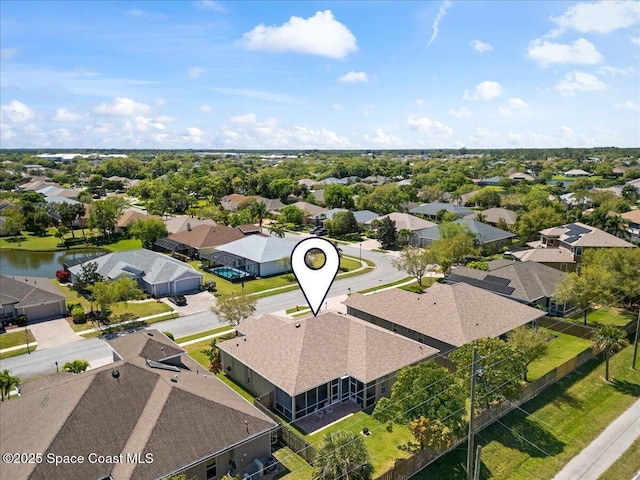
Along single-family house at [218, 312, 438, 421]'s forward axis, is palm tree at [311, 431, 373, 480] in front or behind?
behind

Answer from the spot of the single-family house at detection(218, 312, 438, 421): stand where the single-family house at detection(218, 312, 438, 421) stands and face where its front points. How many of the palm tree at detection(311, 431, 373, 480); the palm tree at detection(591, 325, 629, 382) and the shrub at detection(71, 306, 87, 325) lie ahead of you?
1

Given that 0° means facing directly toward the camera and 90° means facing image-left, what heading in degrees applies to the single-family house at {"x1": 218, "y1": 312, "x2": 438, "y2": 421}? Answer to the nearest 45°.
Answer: approximately 135°

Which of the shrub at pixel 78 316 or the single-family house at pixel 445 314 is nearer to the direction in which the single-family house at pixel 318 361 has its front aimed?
the shrub

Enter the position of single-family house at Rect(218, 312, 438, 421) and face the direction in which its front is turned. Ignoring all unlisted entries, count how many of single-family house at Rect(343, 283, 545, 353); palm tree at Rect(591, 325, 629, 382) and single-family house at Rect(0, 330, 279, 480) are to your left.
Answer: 1

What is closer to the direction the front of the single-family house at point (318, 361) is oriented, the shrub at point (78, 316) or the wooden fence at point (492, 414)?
the shrub

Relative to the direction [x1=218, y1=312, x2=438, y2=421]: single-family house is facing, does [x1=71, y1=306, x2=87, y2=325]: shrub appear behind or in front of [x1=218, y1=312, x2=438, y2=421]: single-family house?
in front

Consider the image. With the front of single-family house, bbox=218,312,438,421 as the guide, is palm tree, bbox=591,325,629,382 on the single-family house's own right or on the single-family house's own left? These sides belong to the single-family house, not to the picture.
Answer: on the single-family house's own right

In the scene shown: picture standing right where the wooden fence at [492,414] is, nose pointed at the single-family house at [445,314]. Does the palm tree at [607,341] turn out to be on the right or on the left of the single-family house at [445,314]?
right

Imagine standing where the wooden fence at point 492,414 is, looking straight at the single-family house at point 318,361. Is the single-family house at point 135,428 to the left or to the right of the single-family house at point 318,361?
left

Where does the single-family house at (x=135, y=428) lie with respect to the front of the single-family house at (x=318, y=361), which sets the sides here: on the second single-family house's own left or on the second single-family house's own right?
on the second single-family house's own left

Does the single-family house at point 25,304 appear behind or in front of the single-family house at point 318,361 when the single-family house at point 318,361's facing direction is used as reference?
in front

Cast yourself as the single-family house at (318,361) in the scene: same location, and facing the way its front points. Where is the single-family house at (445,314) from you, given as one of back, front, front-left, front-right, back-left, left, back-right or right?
right
